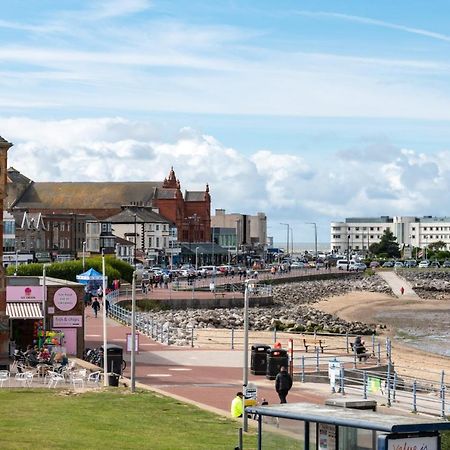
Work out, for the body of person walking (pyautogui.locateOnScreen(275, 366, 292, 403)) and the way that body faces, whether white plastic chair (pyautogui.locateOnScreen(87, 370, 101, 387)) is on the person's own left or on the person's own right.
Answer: on the person's own left

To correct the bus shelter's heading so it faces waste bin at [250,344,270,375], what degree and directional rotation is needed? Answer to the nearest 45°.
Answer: approximately 45° to its left

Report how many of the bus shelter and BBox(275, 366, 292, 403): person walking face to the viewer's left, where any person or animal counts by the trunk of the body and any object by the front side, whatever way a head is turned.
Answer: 0

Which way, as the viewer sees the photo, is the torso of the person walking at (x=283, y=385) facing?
away from the camera

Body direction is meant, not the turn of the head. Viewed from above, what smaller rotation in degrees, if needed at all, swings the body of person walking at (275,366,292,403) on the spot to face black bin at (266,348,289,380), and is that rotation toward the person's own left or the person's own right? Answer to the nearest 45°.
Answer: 0° — they already face it

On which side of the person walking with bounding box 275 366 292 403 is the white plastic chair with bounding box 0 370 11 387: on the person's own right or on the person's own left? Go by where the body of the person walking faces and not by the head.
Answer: on the person's own left

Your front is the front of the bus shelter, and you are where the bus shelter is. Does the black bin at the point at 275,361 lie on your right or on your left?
on your left

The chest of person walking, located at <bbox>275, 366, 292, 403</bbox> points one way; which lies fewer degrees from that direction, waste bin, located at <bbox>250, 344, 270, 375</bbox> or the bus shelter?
the waste bin
